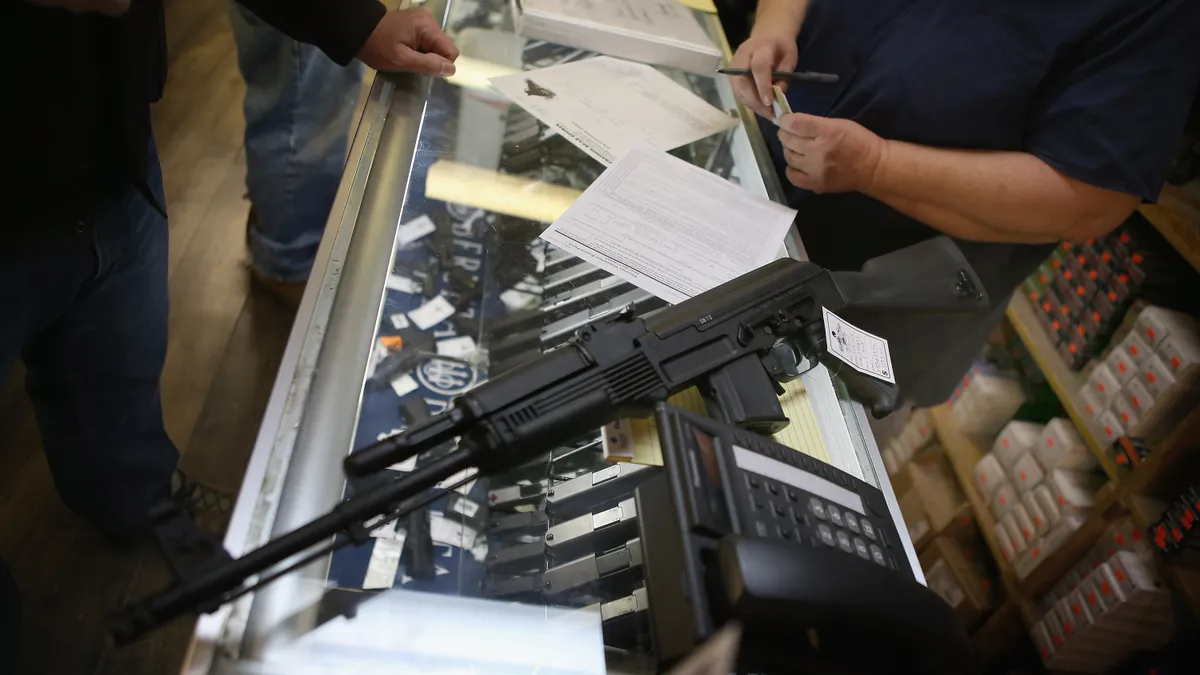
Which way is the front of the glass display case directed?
to the viewer's left
